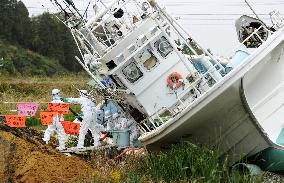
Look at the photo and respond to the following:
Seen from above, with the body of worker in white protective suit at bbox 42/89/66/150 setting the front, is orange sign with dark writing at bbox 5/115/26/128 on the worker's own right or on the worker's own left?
on the worker's own right

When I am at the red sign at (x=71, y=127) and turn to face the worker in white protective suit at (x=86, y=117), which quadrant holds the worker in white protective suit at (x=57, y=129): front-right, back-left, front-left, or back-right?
back-right
